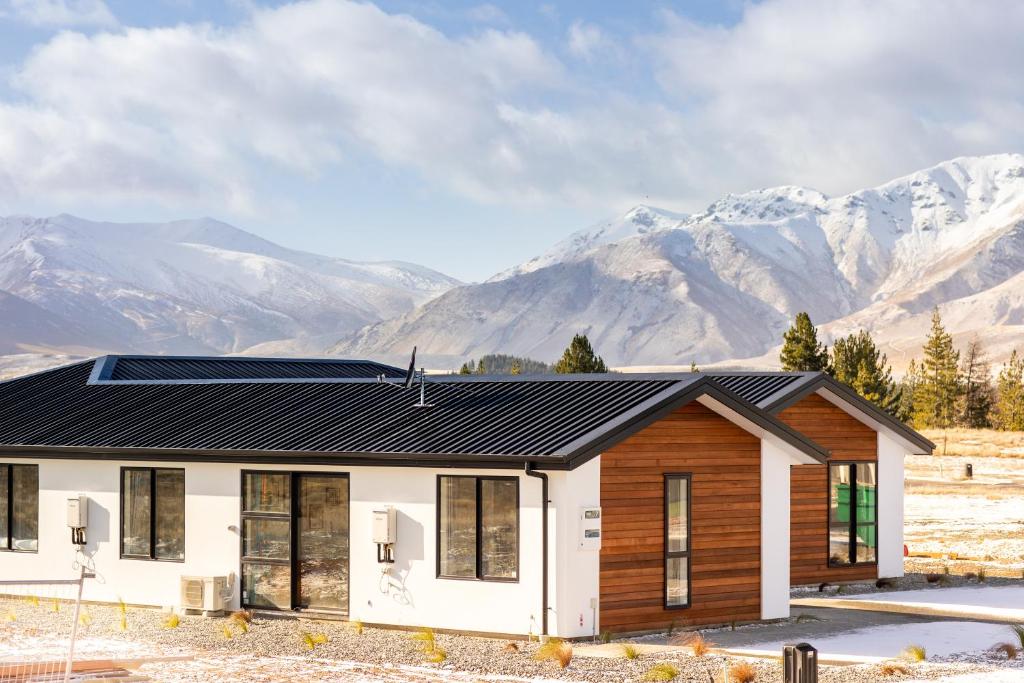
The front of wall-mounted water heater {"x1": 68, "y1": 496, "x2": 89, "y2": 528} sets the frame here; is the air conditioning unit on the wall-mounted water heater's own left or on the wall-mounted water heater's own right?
on the wall-mounted water heater's own left

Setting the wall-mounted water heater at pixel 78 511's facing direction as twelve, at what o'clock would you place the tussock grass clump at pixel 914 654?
The tussock grass clump is roughly at 9 o'clock from the wall-mounted water heater.

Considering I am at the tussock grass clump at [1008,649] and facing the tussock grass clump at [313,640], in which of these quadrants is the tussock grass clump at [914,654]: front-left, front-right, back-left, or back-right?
front-left

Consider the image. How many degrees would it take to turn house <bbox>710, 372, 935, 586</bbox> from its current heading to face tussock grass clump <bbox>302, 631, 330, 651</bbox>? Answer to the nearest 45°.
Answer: approximately 90° to its right

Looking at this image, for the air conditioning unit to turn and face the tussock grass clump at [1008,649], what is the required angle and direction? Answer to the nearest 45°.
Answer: approximately 90° to its left

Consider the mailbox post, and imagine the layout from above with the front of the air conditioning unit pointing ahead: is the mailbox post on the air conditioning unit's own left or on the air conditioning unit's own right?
on the air conditioning unit's own left

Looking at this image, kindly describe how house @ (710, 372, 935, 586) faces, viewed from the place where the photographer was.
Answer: facing the viewer and to the right of the viewer

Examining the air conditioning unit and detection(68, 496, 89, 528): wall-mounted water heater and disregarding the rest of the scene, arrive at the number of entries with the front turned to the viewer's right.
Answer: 0

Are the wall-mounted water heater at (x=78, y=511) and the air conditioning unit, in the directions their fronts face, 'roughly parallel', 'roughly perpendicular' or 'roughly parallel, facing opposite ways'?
roughly parallel

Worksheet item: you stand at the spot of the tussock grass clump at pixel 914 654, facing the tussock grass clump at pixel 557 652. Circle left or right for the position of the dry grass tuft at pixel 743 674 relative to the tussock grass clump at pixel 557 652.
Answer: left

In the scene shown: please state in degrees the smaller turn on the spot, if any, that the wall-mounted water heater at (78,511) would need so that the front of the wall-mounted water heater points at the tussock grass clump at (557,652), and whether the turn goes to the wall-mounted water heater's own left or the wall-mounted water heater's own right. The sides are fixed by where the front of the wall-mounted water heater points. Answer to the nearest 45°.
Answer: approximately 90° to the wall-mounted water heater's own left

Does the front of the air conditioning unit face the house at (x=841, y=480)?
no

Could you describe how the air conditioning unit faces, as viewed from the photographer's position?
facing the viewer and to the left of the viewer

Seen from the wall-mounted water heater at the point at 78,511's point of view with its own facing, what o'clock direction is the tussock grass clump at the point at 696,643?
The tussock grass clump is roughly at 9 o'clock from the wall-mounted water heater.
